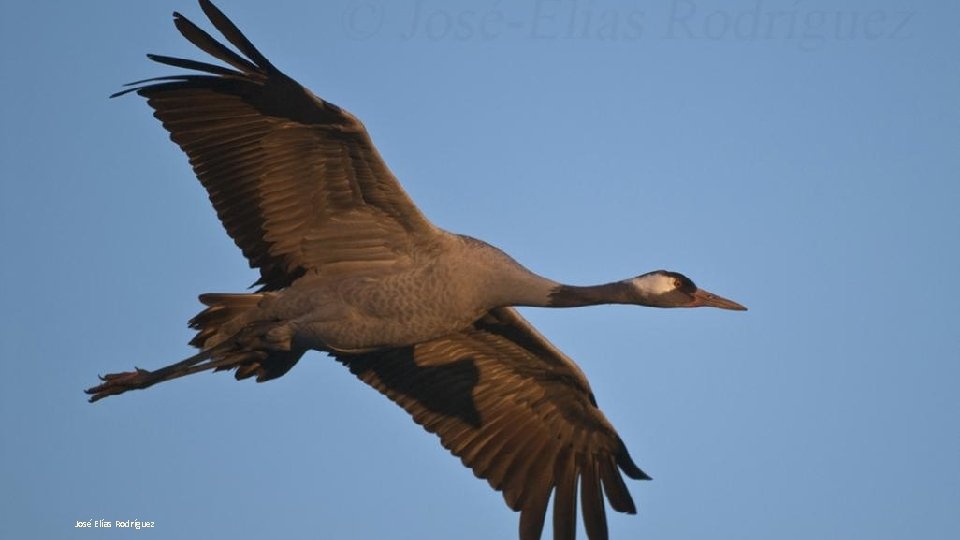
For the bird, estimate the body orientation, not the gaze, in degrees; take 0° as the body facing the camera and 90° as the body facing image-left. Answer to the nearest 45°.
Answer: approximately 270°
